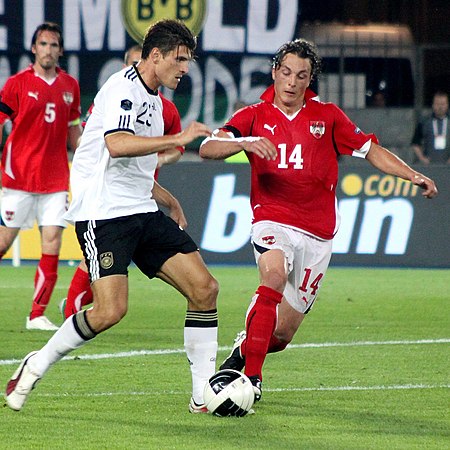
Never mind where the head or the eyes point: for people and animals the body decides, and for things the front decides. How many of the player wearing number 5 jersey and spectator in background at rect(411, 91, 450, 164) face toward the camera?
2

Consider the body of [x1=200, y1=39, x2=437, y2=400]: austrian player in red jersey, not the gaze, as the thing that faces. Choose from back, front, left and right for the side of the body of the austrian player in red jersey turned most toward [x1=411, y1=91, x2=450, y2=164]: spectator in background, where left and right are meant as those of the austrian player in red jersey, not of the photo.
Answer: back

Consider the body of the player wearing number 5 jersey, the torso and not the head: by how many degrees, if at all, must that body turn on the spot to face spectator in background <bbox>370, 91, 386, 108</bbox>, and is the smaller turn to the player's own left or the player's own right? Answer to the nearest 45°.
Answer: approximately 135° to the player's own left

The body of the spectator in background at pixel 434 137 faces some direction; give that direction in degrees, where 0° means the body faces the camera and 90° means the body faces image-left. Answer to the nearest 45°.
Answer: approximately 0°

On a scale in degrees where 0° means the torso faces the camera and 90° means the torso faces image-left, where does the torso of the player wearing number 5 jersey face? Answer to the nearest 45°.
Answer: approximately 0°

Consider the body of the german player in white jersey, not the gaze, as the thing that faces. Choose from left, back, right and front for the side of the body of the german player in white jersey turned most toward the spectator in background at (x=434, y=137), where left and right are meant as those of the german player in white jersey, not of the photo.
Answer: left

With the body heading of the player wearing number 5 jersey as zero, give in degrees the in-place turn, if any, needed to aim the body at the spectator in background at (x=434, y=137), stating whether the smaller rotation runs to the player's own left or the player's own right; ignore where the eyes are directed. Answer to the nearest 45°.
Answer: approximately 135° to the player's own left
